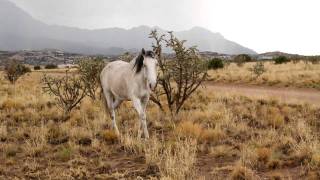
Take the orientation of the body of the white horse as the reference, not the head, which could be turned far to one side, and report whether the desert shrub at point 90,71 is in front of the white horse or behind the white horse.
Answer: behind

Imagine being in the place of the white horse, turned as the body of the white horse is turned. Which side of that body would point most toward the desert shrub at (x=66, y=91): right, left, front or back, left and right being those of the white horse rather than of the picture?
back

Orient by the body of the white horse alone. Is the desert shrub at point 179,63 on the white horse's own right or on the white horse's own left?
on the white horse's own left

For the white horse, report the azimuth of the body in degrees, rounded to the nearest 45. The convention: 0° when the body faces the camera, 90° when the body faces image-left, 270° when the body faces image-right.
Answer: approximately 315°
